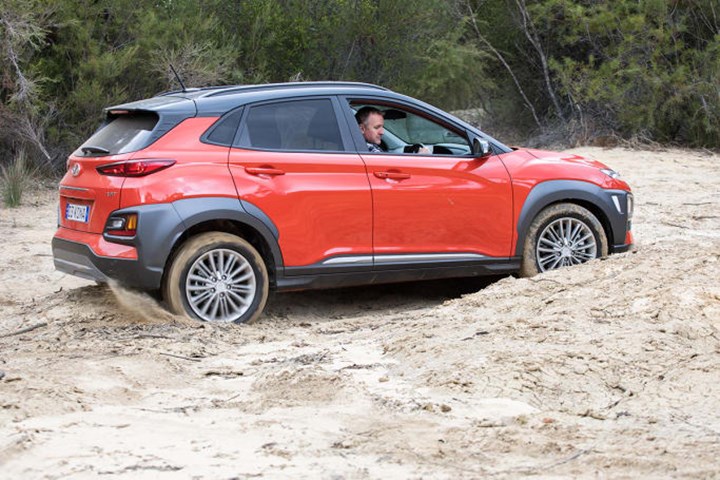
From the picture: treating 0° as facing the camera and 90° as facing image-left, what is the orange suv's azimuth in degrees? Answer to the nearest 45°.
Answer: approximately 225°

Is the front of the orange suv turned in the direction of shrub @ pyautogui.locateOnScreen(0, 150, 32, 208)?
no
